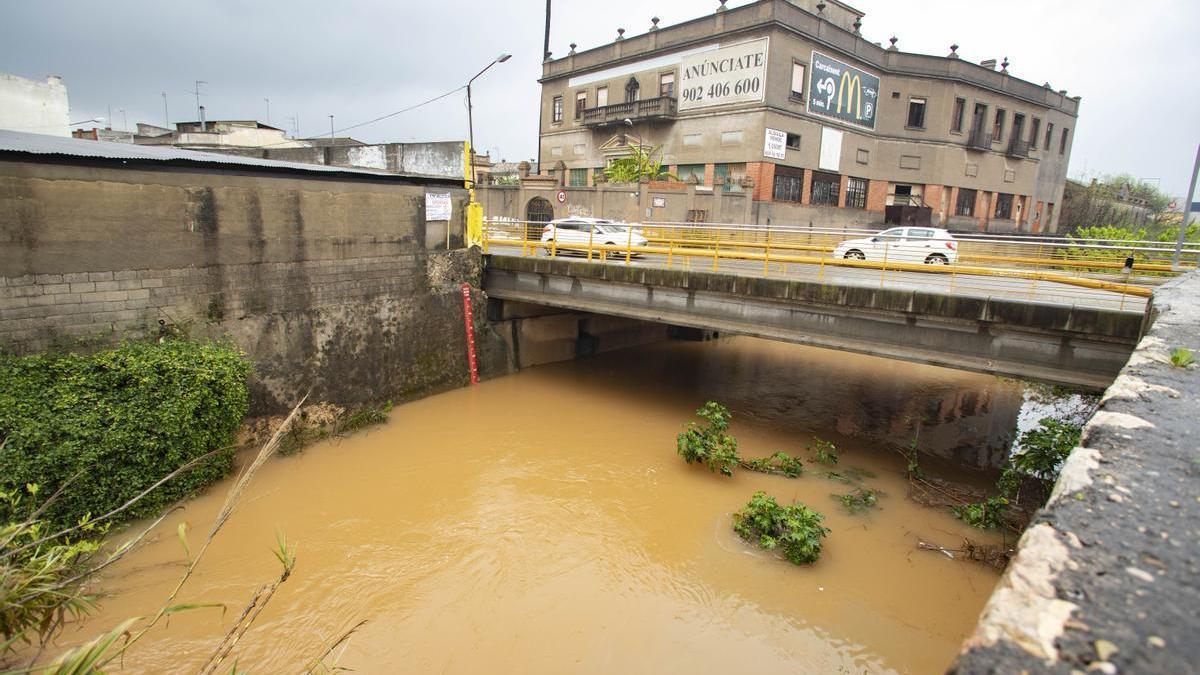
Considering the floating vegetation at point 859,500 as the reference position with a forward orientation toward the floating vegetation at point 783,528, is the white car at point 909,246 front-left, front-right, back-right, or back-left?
back-right

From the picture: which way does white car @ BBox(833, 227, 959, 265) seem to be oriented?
to the viewer's left

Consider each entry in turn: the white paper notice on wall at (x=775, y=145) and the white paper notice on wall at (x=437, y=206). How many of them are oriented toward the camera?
2

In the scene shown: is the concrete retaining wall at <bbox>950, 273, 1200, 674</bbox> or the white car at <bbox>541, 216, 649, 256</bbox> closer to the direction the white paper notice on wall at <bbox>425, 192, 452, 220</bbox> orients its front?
the concrete retaining wall

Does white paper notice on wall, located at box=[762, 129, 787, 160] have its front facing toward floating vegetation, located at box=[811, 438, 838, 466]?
yes

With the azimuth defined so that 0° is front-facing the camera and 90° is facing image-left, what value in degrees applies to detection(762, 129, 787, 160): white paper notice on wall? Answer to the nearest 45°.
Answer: approximately 0°

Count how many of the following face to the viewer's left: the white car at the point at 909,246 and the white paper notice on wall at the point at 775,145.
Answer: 1

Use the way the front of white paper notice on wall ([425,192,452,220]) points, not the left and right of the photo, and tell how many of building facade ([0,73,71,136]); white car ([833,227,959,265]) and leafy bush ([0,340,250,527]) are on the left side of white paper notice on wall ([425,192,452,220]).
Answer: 1

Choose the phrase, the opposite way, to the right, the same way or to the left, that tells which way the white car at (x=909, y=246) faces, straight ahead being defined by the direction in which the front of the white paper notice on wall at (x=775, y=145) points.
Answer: to the right

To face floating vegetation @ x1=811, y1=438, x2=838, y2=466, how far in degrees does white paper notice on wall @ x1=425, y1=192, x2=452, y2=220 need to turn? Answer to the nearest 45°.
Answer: approximately 45° to its left
